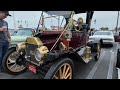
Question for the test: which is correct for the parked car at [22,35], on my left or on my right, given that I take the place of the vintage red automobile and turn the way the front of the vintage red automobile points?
on my right

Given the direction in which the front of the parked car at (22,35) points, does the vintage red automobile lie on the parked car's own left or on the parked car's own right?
on the parked car's own left

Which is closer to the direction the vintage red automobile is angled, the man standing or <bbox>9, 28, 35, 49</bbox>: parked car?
the man standing

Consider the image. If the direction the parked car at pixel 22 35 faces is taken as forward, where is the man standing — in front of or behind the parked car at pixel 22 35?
in front

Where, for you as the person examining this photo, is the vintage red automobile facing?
facing the viewer and to the left of the viewer

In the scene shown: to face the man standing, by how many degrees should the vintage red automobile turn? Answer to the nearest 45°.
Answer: approximately 45° to its right

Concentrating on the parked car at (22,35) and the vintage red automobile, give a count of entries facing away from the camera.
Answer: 0

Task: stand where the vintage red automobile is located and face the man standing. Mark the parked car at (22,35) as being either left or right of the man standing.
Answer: right
